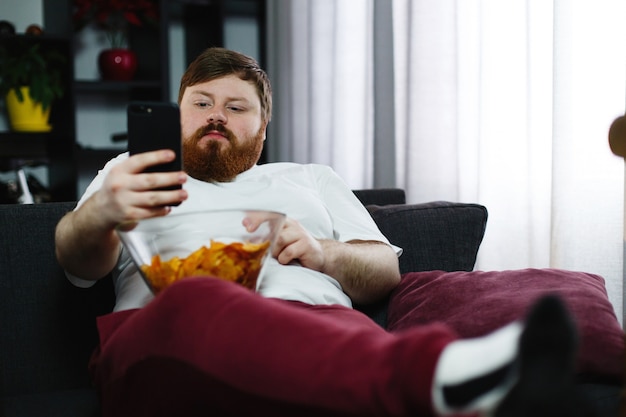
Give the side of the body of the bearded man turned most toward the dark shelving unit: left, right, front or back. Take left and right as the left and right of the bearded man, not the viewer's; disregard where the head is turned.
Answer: back

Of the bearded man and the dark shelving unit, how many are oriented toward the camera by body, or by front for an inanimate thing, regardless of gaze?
2

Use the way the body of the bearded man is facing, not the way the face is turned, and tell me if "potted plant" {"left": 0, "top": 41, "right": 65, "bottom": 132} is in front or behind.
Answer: behind

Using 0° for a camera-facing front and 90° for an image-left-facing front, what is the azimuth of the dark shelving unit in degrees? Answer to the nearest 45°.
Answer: approximately 0°

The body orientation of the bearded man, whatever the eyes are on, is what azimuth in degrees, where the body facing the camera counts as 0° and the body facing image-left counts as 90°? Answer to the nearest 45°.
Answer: approximately 0°

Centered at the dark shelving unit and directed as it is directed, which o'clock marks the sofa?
The sofa is roughly at 12 o'clock from the dark shelving unit.

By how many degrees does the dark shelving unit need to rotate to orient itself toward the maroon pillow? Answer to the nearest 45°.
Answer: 0° — it already faces it
